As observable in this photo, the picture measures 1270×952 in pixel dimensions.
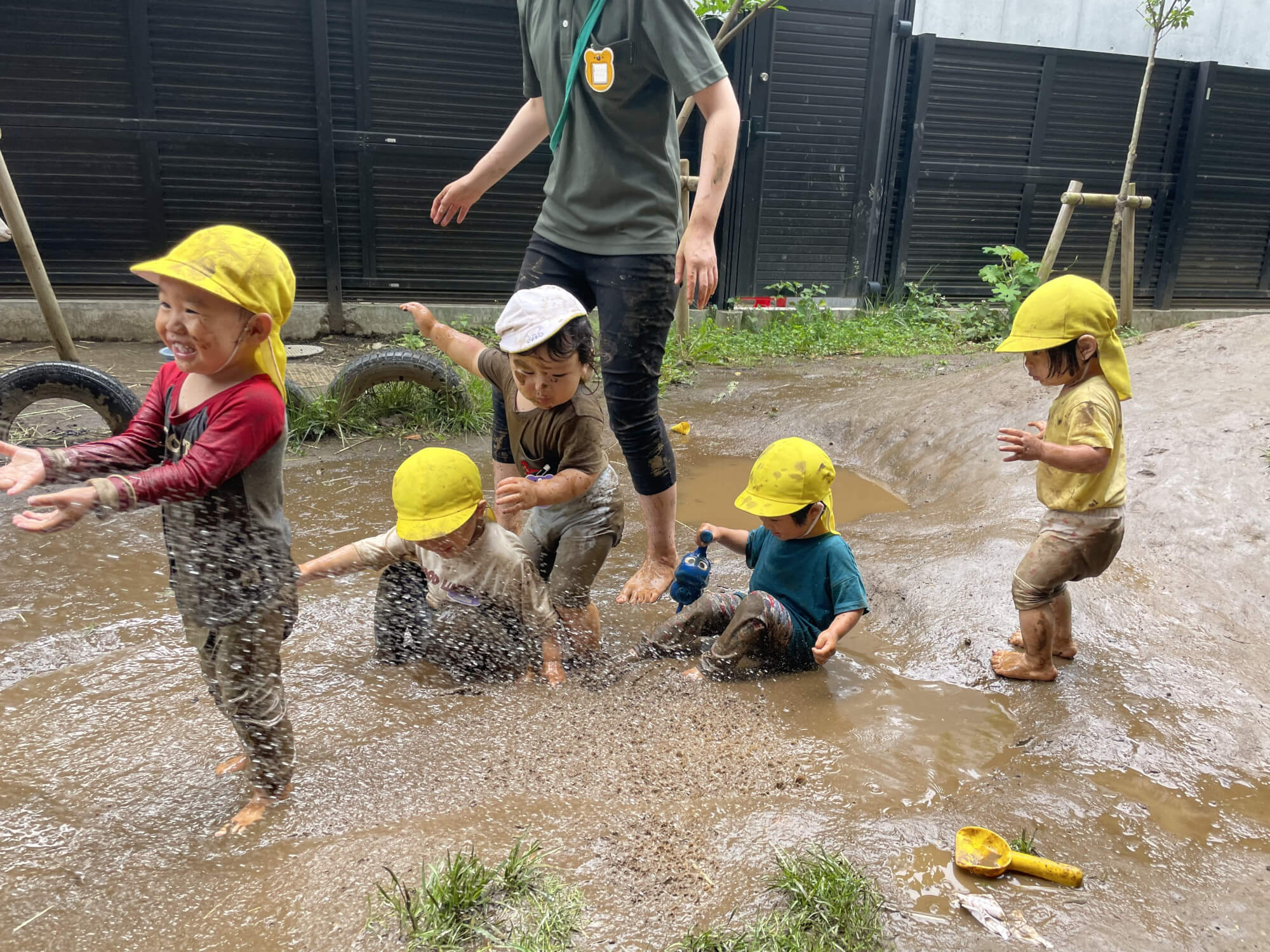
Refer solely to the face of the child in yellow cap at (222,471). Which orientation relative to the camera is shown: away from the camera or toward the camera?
toward the camera

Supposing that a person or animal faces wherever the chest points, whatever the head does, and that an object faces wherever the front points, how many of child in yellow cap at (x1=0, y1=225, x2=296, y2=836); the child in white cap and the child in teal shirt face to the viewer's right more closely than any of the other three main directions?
0

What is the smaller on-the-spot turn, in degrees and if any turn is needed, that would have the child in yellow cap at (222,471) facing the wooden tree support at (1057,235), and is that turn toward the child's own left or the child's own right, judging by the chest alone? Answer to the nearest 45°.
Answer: approximately 180°

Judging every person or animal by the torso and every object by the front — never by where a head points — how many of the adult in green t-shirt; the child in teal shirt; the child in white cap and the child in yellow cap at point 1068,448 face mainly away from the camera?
0

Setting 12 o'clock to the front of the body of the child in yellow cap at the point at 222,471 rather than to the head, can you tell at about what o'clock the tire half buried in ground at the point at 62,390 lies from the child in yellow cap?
The tire half buried in ground is roughly at 4 o'clock from the child in yellow cap.

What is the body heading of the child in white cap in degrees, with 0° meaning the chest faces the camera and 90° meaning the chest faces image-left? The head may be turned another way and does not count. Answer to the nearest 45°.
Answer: approximately 45°

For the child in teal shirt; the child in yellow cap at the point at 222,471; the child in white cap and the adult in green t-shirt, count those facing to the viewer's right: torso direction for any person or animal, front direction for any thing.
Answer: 0

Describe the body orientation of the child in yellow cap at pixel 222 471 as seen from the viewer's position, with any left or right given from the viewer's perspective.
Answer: facing the viewer and to the left of the viewer

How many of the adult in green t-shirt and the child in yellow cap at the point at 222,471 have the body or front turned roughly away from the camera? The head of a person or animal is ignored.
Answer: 0

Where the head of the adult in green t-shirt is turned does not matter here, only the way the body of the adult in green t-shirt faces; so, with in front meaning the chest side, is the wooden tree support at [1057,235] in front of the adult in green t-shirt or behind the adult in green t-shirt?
behind

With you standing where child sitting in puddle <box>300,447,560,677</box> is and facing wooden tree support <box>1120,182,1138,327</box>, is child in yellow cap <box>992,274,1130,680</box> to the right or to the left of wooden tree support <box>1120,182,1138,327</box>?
right

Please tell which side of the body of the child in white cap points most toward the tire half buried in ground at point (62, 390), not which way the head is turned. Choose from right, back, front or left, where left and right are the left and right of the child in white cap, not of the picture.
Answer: right

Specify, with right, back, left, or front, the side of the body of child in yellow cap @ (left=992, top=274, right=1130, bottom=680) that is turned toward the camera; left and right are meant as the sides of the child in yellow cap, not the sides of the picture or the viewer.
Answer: left

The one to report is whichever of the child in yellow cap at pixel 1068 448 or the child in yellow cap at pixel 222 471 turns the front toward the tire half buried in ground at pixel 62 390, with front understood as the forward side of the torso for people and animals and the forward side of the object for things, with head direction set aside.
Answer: the child in yellow cap at pixel 1068 448

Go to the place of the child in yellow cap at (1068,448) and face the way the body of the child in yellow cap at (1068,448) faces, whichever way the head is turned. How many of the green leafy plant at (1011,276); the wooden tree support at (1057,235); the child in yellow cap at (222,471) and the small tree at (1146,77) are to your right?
3

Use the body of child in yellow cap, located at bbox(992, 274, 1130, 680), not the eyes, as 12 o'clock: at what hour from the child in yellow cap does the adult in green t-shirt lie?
The adult in green t-shirt is roughly at 12 o'clock from the child in yellow cap.

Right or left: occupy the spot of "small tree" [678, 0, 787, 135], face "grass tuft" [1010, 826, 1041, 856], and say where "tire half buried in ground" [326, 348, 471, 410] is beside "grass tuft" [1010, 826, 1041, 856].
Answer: right

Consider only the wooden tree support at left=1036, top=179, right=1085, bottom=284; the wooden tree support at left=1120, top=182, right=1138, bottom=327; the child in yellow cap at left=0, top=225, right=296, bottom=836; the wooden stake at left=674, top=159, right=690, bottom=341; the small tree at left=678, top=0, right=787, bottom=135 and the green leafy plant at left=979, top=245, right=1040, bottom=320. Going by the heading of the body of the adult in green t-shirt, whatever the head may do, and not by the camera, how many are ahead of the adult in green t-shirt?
1

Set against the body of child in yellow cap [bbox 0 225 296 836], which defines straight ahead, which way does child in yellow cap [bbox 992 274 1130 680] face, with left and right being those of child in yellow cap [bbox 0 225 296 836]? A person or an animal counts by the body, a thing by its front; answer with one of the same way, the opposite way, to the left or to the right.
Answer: to the right

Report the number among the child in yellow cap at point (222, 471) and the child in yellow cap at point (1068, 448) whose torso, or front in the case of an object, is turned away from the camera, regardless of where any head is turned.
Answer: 0

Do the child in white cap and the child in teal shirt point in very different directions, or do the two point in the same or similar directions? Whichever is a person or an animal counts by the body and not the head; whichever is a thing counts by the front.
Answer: same or similar directions
